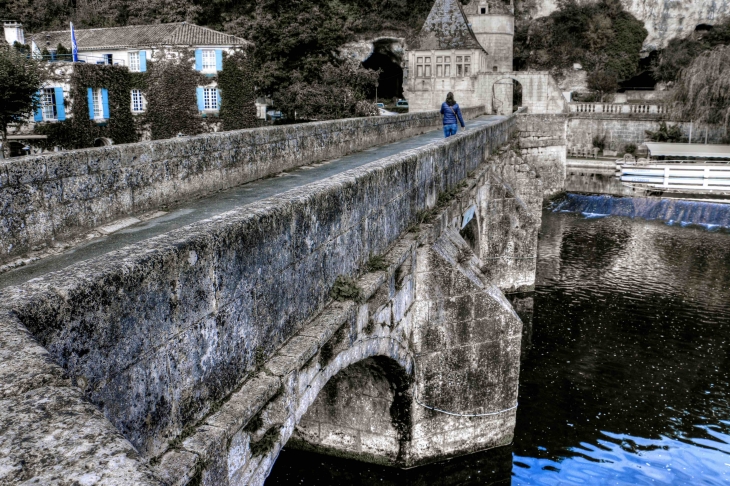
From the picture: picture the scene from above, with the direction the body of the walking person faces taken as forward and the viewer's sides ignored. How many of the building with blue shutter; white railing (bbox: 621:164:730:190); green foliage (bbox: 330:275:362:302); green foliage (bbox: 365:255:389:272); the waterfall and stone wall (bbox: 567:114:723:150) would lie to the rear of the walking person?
2

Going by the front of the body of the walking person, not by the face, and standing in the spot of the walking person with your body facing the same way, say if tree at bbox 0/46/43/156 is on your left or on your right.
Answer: on your left

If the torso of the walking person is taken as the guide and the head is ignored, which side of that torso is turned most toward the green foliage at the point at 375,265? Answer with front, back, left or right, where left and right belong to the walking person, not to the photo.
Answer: back

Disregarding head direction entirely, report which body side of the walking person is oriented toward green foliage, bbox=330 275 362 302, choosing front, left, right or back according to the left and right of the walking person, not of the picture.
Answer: back

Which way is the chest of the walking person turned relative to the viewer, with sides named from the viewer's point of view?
facing away from the viewer

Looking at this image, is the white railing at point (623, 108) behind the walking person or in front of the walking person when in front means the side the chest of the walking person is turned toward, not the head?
in front

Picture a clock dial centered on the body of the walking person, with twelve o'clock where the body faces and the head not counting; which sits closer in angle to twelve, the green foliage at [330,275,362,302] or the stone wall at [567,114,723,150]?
the stone wall

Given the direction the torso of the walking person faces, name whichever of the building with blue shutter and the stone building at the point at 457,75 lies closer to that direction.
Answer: the stone building

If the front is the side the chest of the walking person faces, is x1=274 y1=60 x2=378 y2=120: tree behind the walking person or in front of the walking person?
in front

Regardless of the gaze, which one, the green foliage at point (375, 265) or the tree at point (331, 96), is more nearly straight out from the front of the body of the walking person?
the tree
